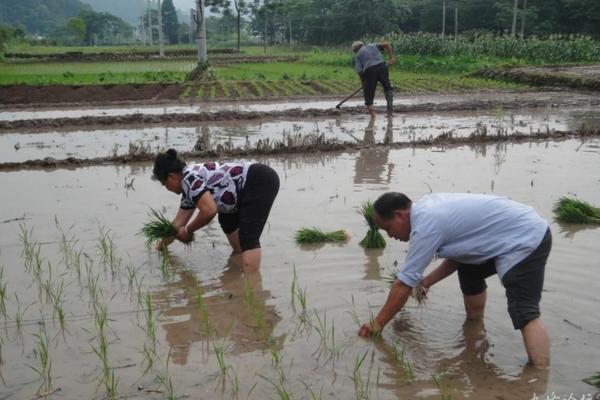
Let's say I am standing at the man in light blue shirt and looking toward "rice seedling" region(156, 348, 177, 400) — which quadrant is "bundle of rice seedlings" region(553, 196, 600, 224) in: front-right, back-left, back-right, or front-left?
back-right

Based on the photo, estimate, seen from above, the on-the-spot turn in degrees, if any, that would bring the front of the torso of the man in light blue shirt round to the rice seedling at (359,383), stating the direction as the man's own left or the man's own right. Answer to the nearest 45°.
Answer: approximately 45° to the man's own left

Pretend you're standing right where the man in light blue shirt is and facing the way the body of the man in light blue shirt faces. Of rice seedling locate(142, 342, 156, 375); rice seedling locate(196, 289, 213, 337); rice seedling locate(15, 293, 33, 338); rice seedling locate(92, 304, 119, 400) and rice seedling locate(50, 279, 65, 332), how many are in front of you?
5

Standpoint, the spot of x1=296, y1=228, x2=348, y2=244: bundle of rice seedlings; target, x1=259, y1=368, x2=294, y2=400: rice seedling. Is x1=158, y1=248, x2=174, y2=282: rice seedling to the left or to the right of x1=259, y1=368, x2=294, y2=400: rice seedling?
right

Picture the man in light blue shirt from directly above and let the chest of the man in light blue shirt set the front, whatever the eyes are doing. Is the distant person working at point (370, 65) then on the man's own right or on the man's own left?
on the man's own right

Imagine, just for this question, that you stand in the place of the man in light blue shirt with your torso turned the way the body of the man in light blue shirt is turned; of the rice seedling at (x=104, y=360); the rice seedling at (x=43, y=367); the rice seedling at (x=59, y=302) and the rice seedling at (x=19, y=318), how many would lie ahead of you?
4

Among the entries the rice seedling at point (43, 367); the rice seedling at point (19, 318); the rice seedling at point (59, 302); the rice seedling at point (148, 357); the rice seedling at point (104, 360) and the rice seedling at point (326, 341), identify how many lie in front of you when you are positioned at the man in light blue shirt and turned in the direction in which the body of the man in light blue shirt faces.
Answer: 6

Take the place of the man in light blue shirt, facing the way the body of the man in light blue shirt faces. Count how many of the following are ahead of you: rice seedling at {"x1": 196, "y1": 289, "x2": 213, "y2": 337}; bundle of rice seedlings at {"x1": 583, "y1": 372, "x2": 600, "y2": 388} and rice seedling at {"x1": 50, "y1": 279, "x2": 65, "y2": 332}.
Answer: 2

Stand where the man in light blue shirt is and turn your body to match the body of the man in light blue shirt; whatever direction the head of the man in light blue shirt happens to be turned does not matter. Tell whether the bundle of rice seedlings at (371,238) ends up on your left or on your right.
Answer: on your right

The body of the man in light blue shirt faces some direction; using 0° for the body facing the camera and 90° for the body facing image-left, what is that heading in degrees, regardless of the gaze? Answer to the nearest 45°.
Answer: approximately 90°

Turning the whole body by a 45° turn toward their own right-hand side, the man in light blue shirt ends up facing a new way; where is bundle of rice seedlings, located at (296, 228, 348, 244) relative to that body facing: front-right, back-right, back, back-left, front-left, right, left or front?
front

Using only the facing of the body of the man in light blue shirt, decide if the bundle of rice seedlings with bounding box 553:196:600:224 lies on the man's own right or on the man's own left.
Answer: on the man's own right

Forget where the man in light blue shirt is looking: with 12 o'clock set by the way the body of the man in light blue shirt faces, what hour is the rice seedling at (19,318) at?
The rice seedling is roughly at 12 o'clock from the man in light blue shirt.

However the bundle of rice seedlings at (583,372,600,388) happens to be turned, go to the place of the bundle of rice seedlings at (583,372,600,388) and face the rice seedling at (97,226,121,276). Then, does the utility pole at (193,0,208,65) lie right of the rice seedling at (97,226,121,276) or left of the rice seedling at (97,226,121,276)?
right

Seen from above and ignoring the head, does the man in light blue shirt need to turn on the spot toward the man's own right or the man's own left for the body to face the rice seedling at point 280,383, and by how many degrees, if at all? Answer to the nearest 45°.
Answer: approximately 45° to the man's own left

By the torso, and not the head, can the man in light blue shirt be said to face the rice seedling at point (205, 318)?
yes

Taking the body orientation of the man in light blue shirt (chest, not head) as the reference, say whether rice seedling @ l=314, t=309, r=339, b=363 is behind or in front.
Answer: in front
